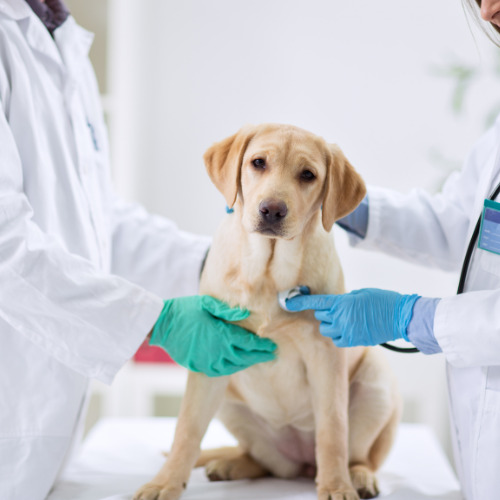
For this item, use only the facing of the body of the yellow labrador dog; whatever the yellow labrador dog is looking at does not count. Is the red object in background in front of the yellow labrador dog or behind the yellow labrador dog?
behind

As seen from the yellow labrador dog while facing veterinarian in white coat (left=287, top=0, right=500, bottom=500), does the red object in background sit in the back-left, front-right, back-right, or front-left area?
back-left

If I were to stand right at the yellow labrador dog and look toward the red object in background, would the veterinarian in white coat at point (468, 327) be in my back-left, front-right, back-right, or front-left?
back-right

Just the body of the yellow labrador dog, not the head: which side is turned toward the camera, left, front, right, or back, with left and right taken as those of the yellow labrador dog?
front
